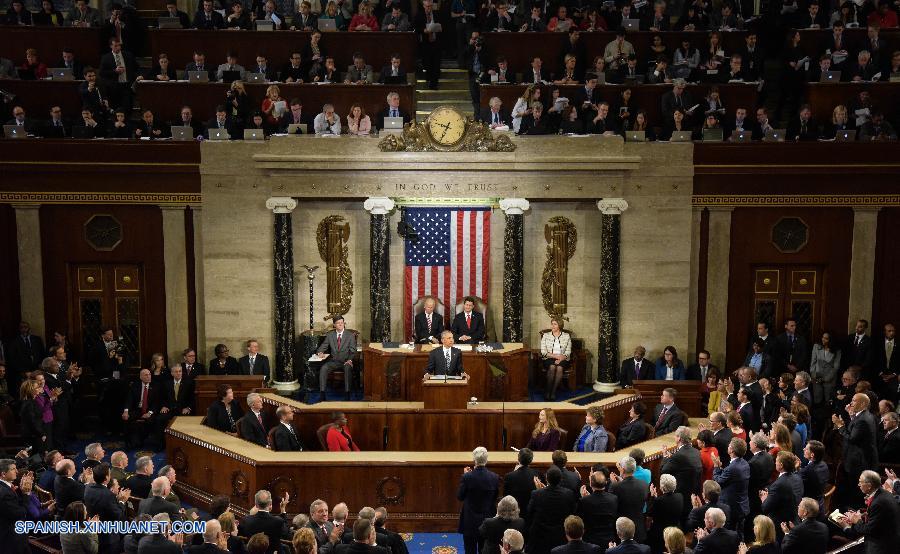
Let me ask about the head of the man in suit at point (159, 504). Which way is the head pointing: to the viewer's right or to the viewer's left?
to the viewer's right

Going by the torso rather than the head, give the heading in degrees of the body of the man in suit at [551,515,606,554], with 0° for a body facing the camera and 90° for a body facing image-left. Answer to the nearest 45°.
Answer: approximately 180°

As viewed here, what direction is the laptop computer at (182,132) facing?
away from the camera

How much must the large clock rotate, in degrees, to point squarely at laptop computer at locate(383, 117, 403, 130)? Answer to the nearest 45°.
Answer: approximately 90° to its right

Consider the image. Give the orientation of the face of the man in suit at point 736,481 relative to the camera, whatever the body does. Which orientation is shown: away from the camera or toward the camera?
away from the camera

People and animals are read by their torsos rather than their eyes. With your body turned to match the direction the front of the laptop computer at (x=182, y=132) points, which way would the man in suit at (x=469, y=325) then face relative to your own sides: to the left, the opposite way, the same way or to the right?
the opposite way

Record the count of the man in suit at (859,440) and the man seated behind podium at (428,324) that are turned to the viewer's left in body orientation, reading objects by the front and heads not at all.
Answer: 1

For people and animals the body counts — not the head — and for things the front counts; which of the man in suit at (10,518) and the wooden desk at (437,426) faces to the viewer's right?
the man in suit

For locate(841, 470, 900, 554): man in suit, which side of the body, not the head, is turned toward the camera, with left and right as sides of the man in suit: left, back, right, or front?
left
